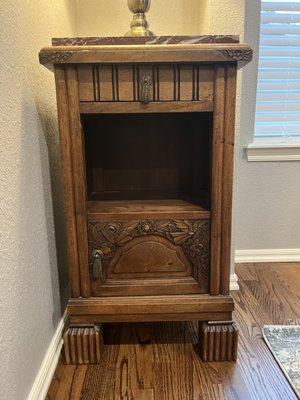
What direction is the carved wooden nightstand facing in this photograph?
toward the camera

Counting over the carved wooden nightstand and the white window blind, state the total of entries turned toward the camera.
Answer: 2

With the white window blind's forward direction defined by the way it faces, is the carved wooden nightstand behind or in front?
in front

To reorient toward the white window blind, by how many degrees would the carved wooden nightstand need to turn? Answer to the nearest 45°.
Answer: approximately 135° to its left

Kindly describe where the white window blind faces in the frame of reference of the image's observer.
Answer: facing the viewer
